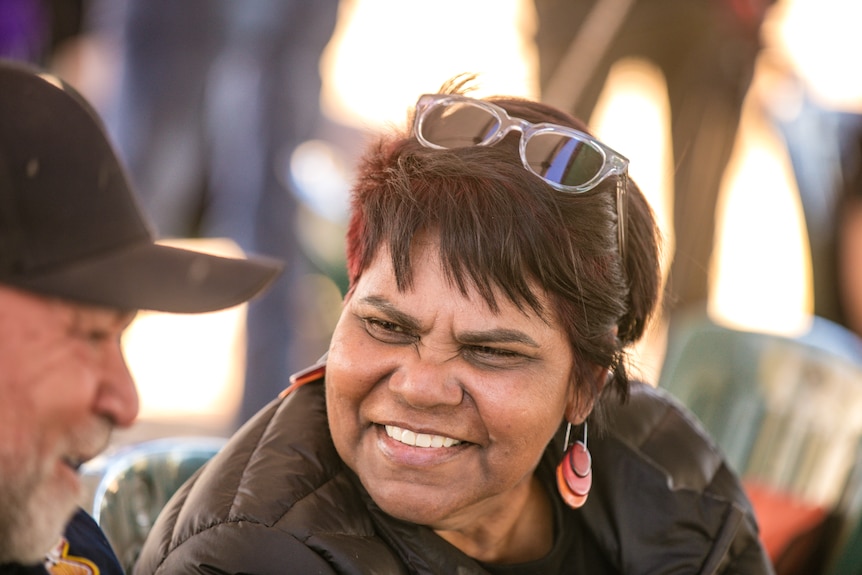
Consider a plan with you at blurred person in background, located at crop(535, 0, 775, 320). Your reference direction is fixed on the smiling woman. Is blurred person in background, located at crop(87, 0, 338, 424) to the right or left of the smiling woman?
right

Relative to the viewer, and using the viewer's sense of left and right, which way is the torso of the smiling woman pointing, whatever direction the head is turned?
facing the viewer and to the left of the viewer

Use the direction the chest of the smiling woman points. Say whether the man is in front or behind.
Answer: in front

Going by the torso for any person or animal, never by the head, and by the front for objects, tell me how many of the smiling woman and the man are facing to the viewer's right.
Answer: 1

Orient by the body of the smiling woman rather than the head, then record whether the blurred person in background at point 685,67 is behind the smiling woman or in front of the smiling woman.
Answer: behind

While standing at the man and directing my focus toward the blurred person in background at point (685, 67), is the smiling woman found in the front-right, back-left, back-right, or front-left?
front-right

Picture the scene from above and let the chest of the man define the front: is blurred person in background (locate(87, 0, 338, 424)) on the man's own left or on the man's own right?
on the man's own left

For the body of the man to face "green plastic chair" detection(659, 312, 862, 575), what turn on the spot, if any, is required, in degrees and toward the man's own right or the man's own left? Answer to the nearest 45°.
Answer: approximately 45° to the man's own left

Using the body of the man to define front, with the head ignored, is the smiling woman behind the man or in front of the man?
in front

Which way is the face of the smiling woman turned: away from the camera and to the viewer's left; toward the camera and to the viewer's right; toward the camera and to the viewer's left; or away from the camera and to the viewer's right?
toward the camera and to the viewer's left

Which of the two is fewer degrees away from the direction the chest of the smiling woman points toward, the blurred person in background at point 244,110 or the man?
the man

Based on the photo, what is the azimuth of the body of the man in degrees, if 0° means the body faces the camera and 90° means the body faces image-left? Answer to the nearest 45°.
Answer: approximately 270°

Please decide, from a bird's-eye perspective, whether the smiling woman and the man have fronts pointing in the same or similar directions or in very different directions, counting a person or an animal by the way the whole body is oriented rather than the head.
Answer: very different directions

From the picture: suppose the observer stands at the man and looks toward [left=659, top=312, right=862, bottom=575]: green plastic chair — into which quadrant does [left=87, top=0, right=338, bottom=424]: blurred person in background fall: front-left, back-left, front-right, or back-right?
front-left

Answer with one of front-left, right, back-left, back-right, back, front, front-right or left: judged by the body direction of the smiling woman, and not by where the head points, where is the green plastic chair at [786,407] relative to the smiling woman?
back

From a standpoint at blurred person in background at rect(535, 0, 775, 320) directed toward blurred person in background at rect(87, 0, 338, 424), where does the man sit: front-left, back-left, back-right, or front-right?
front-left
